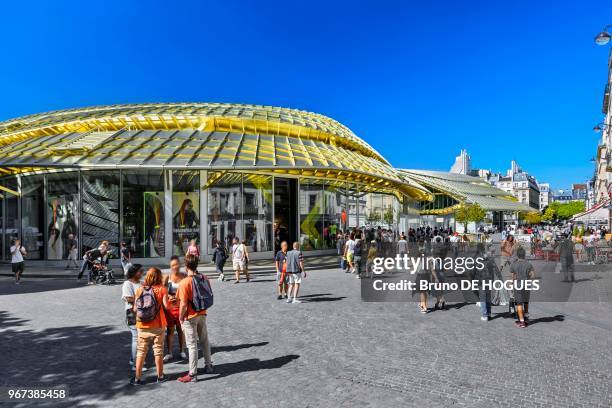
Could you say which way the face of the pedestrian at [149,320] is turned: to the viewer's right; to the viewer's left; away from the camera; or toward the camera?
away from the camera

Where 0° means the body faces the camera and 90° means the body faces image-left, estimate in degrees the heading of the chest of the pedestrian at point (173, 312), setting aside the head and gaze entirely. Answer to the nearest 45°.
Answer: approximately 0°

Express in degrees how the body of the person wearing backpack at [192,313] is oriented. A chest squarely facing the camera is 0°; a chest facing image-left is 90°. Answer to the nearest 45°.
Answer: approximately 135°

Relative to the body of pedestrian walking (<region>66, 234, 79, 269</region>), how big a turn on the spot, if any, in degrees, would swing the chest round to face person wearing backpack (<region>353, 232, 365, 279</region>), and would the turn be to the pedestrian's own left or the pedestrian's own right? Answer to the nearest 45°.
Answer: approximately 45° to the pedestrian's own left

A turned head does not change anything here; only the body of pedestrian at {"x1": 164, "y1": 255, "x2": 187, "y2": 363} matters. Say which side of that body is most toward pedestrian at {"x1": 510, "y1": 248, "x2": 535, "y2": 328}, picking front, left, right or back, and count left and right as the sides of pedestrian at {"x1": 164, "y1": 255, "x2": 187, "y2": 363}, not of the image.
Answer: left

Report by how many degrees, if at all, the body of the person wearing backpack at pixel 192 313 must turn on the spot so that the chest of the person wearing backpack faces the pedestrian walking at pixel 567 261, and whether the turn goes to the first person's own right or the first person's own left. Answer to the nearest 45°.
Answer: approximately 90° to the first person's own right

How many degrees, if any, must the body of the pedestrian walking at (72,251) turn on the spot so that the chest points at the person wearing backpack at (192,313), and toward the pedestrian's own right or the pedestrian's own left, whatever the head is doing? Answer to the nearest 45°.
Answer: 0° — they already face them

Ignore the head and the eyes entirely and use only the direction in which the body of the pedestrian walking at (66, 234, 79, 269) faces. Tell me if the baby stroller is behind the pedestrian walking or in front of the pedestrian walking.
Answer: in front
